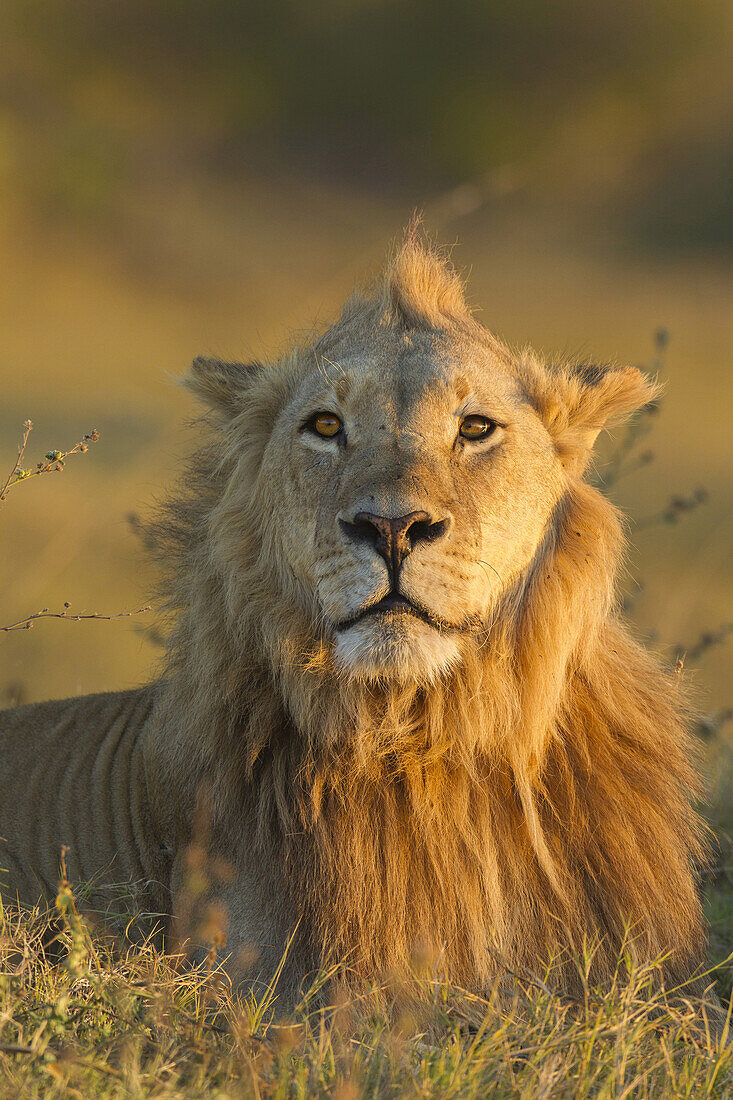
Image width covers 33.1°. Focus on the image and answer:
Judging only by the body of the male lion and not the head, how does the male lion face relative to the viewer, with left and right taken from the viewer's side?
facing the viewer and to the right of the viewer
